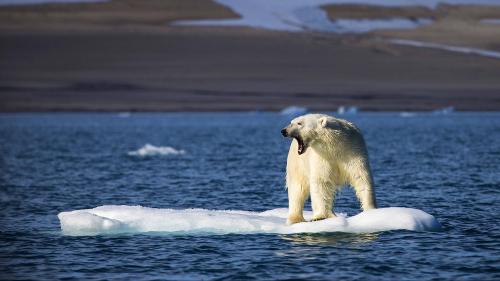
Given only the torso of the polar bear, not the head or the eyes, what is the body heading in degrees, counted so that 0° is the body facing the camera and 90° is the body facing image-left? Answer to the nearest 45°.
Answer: approximately 45°
